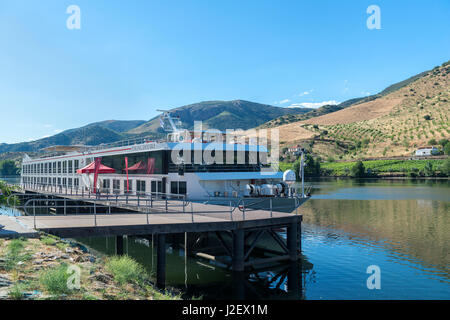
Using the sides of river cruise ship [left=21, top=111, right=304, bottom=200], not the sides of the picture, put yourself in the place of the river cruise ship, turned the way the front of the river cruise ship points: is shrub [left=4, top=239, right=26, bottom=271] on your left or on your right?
on your right

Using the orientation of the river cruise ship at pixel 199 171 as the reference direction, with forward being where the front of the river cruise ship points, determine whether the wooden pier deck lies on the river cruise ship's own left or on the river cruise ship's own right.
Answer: on the river cruise ship's own right

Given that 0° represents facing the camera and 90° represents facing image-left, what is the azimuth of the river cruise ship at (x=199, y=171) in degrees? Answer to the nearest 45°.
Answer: approximately 315°

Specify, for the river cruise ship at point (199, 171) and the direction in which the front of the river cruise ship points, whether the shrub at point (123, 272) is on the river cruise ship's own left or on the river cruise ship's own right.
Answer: on the river cruise ship's own right

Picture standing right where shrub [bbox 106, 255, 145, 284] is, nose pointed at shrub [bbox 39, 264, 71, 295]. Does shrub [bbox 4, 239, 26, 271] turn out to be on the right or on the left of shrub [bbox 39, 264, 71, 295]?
right
